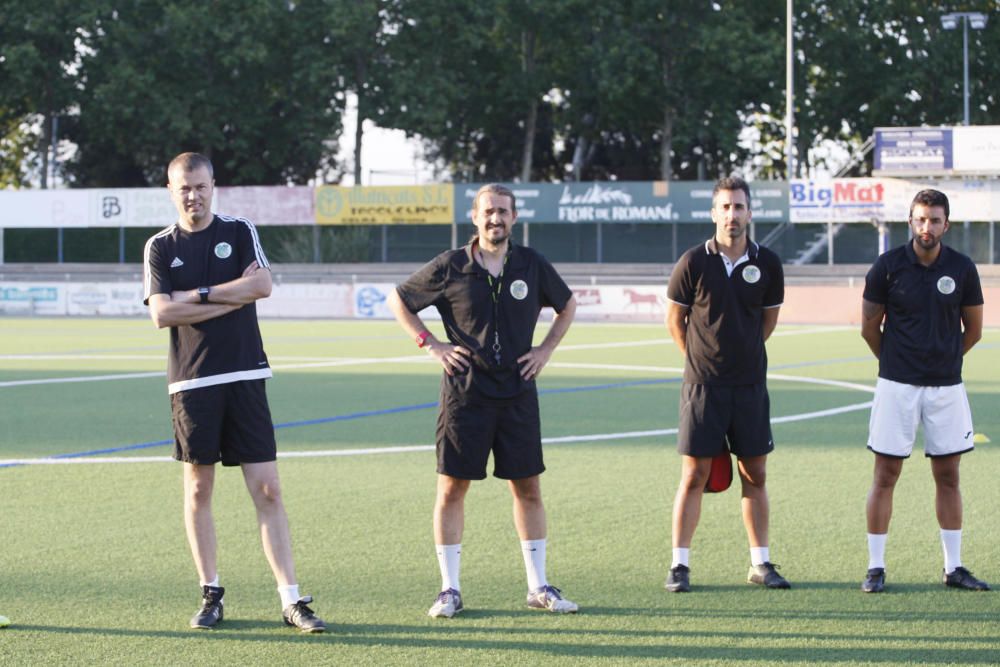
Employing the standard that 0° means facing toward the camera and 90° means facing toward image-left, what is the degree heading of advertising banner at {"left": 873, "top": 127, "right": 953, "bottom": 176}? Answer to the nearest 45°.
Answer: approximately 0°

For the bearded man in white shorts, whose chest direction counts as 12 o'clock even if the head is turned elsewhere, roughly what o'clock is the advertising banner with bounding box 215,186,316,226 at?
The advertising banner is roughly at 5 o'clock from the bearded man in white shorts.

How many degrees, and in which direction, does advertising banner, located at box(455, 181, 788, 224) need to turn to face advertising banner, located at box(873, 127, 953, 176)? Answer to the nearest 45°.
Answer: approximately 90° to its left

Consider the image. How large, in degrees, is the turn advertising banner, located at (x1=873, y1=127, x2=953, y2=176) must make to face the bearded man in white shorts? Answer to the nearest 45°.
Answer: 0° — it already faces them

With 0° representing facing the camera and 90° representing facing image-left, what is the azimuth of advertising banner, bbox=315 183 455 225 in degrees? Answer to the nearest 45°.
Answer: approximately 0°

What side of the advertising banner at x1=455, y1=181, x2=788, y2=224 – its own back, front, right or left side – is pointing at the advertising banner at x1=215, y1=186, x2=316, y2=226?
right

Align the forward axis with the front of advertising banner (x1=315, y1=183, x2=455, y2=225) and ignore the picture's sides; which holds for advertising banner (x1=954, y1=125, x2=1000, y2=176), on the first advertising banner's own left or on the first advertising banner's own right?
on the first advertising banner's own left

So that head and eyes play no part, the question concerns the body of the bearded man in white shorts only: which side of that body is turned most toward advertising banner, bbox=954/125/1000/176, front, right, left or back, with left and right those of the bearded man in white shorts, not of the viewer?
back

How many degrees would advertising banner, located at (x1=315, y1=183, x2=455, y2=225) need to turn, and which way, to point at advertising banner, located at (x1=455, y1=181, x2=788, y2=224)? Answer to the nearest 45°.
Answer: approximately 90° to its left
